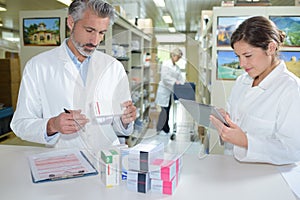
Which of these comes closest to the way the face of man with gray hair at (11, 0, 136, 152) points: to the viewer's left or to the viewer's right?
to the viewer's right

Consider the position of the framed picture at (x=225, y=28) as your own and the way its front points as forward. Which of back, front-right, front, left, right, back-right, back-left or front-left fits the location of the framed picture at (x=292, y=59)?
left

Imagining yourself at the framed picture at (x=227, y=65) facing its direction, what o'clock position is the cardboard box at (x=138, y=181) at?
The cardboard box is roughly at 12 o'clock from the framed picture.

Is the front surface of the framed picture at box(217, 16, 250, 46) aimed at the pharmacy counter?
yes

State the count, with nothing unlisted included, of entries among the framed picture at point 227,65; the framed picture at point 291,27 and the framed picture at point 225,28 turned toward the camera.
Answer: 3

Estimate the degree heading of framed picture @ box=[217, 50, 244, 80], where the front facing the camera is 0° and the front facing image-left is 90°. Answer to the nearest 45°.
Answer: approximately 0°

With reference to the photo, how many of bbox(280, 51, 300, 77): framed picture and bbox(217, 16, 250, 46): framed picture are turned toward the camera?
2

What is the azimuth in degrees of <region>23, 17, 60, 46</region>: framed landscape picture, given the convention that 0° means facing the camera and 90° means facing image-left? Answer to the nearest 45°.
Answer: approximately 0°

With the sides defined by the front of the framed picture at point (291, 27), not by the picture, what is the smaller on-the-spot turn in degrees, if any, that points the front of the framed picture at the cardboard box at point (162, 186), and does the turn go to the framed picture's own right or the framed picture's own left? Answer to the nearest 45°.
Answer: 0° — it already faces it
